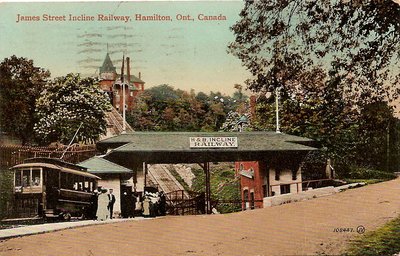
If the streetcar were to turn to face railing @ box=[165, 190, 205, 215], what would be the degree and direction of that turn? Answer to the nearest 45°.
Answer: approximately 135° to its left

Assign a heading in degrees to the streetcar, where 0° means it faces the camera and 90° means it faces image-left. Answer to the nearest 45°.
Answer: approximately 45°
